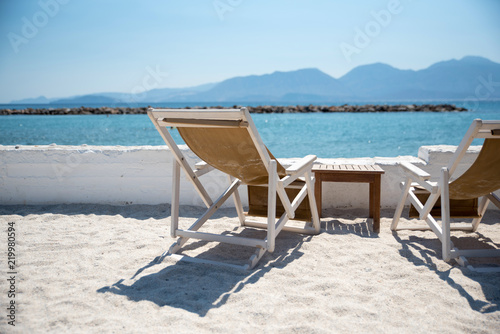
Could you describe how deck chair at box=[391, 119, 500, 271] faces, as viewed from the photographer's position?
facing away from the viewer and to the left of the viewer

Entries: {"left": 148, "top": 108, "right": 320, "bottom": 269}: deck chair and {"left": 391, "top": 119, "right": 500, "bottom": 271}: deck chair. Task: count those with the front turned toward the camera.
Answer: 0

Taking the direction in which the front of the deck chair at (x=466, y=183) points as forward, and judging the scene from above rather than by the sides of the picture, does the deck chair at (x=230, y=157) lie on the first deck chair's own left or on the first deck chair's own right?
on the first deck chair's own left

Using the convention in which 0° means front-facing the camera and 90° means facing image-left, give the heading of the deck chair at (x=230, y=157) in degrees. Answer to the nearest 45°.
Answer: approximately 225°
